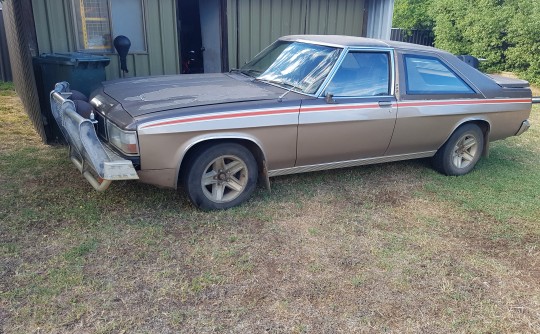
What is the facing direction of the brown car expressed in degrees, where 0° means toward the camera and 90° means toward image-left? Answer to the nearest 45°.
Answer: approximately 45°

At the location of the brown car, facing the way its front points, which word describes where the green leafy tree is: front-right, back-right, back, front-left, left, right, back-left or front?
back
